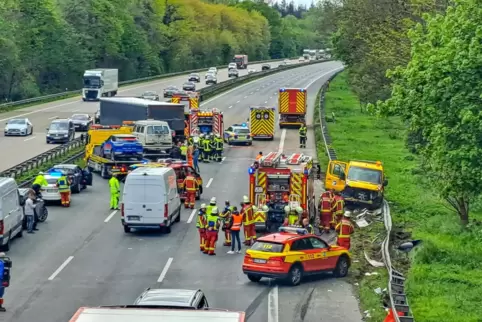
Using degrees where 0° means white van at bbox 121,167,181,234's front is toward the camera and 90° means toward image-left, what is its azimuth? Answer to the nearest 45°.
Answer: approximately 180°

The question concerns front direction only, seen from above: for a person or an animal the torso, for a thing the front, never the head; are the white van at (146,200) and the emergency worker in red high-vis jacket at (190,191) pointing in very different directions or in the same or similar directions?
same or similar directions

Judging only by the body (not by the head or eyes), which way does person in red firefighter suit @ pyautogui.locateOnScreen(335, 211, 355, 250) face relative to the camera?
away from the camera

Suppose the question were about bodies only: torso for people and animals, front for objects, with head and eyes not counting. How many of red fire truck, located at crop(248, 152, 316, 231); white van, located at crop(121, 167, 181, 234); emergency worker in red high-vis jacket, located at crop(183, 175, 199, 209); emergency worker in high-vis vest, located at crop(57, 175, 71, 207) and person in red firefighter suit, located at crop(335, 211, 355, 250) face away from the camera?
5

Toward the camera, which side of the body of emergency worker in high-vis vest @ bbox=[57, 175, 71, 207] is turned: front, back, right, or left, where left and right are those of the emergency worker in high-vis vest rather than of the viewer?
back

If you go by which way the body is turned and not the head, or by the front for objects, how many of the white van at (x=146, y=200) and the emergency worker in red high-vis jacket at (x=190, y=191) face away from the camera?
2

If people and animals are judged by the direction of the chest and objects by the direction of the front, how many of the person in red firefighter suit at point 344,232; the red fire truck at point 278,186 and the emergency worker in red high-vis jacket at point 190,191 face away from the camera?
3

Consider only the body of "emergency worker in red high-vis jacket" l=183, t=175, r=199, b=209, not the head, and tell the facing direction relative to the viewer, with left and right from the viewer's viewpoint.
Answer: facing away from the viewer

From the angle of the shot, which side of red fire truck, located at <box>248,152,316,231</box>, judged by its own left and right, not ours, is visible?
back

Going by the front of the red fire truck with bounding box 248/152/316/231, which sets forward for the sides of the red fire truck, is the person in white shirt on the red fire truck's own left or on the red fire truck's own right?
on the red fire truck's own left
